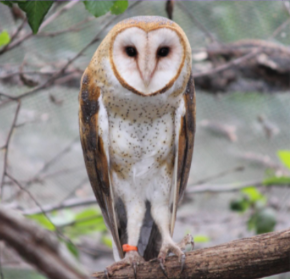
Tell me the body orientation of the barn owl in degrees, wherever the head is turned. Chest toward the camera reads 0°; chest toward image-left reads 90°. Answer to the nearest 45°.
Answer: approximately 0°
